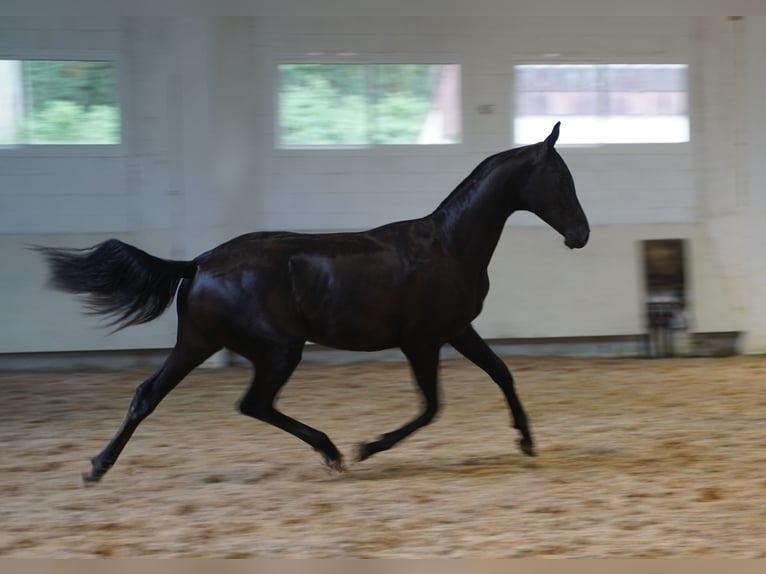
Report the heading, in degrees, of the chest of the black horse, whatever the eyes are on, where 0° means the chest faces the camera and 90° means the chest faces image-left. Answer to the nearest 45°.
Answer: approximately 270°
